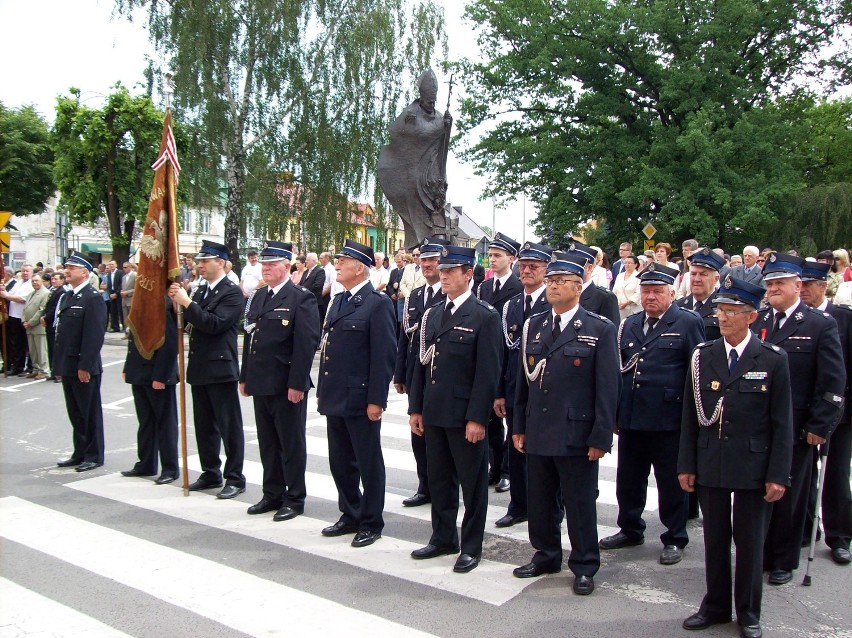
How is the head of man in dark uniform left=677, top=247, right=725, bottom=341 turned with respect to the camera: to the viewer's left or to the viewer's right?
to the viewer's left

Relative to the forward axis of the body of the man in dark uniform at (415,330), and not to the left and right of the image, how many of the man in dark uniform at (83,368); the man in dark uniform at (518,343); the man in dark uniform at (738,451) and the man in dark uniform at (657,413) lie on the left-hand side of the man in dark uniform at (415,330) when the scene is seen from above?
3

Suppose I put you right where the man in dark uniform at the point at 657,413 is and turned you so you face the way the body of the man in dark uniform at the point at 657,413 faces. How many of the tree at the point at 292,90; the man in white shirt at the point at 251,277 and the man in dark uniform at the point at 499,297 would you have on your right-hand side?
3

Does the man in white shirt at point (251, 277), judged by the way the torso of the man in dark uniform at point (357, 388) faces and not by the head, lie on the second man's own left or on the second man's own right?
on the second man's own right

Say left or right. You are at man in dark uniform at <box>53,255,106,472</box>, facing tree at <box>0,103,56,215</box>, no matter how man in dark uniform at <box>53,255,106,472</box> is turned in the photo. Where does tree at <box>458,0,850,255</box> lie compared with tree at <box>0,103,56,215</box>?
right

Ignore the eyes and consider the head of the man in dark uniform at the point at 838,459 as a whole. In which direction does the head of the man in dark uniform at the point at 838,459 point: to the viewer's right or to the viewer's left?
to the viewer's left

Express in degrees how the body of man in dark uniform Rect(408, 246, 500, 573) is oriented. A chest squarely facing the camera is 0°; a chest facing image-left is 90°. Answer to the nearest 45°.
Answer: approximately 45°

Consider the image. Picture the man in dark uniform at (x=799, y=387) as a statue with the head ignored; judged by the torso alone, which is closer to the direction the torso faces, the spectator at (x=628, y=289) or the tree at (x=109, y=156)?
the tree

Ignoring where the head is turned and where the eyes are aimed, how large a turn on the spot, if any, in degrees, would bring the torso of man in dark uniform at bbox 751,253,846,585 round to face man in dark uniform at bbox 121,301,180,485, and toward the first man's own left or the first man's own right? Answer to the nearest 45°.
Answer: approximately 45° to the first man's own right

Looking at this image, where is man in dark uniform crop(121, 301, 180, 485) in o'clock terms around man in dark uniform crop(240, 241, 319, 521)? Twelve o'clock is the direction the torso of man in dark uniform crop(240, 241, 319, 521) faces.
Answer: man in dark uniform crop(121, 301, 180, 485) is roughly at 3 o'clock from man in dark uniform crop(240, 241, 319, 521).

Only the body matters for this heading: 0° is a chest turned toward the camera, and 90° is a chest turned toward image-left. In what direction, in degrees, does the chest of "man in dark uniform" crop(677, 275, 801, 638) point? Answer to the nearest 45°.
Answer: approximately 45°

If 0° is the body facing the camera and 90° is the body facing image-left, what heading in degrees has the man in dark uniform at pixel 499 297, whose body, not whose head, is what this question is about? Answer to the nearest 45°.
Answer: approximately 45°
